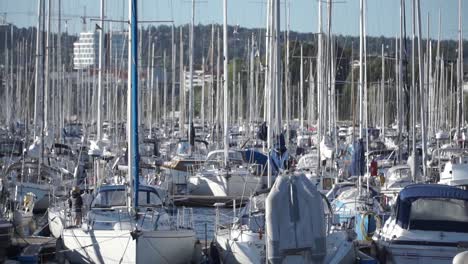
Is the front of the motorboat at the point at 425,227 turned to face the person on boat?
no

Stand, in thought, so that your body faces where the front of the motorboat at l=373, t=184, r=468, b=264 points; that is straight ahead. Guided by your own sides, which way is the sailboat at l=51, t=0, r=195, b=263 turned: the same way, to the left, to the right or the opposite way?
the opposite way

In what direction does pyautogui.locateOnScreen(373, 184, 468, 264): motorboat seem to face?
away from the camera

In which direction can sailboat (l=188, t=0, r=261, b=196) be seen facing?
toward the camera

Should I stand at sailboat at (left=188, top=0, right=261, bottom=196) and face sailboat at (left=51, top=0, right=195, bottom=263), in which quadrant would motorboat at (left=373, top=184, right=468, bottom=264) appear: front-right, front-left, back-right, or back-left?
front-left

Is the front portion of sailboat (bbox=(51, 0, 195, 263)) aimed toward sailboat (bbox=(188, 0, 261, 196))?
no

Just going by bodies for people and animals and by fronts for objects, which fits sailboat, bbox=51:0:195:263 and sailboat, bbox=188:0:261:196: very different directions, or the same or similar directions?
same or similar directions

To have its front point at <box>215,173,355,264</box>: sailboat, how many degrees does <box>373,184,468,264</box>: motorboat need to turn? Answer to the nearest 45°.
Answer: approximately 135° to its left

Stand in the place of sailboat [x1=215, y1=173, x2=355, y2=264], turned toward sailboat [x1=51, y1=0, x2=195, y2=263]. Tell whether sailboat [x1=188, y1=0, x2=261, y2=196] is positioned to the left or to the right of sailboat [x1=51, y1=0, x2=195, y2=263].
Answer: right
